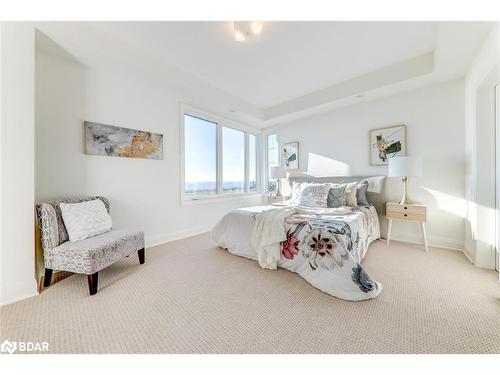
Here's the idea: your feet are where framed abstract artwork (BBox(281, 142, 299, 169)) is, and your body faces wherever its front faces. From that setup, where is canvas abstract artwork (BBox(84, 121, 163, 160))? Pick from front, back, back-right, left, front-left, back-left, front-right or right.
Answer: front

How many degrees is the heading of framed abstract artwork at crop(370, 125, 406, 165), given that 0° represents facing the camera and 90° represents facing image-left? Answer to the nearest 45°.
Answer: approximately 45°

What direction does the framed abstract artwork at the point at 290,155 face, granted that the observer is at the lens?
facing the viewer and to the left of the viewer

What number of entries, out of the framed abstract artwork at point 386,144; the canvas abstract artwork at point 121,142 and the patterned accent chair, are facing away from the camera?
0

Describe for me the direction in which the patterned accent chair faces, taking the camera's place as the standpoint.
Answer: facing the viewer and to the right of the viewer

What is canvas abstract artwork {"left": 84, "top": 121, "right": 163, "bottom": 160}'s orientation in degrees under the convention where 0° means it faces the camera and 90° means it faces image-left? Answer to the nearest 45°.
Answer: approximately 315°

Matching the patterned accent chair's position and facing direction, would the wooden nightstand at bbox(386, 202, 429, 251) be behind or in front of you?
in front

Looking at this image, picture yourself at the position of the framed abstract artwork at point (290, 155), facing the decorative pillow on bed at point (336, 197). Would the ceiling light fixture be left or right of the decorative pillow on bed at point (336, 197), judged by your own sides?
right

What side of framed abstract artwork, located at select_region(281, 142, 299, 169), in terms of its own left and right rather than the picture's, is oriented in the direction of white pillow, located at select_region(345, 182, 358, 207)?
left

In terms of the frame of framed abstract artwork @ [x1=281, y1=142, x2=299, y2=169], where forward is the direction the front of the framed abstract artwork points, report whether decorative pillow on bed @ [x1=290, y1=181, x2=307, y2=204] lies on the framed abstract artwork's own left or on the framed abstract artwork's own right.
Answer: on the framed abstract artwork's own left

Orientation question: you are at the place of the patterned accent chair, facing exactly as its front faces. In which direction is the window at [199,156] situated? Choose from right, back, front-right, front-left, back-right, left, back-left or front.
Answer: left

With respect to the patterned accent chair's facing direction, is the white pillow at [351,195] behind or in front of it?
in front

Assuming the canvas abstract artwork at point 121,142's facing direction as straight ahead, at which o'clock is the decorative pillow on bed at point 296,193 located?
The decorative pillow on bed is roughly at 11 o'clock from the canvas abstract artwork.

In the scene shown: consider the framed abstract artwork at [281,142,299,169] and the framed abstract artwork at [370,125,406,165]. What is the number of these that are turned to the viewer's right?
0

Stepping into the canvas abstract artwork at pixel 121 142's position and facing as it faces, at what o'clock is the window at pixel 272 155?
The window is roughly at 10 o'clock from the canvas abstract artwork.

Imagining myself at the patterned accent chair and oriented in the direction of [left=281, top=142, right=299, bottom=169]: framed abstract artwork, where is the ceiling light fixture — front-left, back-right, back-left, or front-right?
front-right

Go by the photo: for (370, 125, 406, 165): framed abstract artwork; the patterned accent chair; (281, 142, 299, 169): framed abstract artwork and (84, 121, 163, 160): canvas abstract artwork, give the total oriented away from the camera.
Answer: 0
